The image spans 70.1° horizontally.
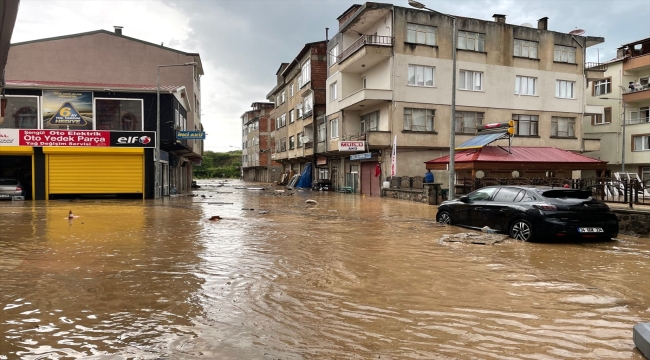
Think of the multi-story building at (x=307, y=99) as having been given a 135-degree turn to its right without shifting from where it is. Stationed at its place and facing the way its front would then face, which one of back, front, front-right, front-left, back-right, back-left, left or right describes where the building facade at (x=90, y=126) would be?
back-left

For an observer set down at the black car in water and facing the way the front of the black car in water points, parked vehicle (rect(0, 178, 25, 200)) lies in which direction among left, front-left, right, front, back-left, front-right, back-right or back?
front-left

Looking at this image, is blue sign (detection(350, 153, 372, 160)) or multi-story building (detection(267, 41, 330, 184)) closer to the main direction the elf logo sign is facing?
the blue sign

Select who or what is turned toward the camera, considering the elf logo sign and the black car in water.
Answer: the elf logo sign

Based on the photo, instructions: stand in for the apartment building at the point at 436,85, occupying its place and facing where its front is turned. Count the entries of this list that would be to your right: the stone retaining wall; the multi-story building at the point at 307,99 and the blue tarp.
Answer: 2

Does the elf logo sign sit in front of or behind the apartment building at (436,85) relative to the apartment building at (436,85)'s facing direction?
in front

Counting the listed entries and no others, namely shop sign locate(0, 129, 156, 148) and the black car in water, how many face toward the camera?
1

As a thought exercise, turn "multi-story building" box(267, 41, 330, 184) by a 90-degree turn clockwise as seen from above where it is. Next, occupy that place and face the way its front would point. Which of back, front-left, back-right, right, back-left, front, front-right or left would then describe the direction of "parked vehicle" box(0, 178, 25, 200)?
left

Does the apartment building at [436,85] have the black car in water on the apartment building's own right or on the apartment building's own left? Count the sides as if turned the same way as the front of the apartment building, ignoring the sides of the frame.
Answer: on the apartment building's own left

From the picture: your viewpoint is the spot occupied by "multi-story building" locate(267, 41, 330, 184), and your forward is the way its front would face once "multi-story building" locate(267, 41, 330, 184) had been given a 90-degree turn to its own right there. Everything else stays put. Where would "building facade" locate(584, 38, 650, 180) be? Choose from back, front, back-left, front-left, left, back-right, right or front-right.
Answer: back-right

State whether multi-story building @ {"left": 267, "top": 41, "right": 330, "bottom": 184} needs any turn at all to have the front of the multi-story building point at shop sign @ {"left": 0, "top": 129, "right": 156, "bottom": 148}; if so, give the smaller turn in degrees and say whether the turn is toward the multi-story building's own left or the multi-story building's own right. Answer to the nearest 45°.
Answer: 0° — it already faces it

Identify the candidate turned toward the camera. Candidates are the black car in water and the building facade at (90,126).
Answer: the building facade

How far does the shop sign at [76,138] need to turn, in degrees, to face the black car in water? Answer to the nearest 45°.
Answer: approximately 45° to its left

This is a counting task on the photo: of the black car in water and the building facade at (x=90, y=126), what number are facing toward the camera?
1

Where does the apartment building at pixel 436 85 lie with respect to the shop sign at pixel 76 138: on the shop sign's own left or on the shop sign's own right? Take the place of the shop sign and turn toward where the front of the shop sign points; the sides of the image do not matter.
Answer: on the shop sign's own left

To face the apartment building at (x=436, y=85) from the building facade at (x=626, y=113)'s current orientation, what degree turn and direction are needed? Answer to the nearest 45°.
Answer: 0° — it already faces it

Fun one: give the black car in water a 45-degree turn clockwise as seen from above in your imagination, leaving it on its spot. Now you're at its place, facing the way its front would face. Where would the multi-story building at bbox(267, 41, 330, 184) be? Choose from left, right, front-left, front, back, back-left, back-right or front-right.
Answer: front-left

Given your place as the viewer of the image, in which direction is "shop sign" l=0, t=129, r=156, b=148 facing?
facing the viewer
